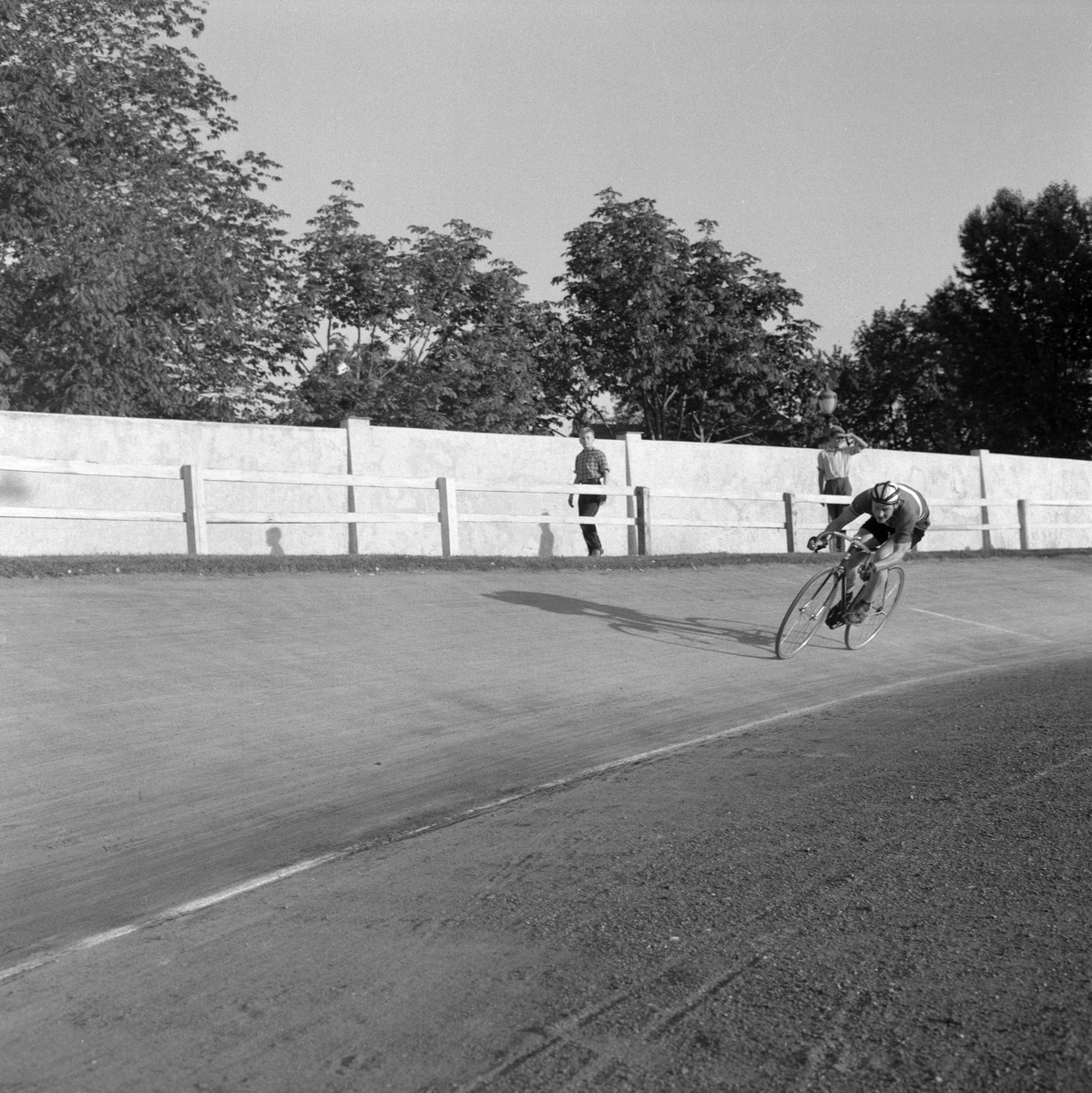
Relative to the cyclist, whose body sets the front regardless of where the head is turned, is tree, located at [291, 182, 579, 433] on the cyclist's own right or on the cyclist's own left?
on the cyclist's own right

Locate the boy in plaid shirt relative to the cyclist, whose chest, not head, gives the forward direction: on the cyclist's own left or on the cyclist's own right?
on the cyclist's own right

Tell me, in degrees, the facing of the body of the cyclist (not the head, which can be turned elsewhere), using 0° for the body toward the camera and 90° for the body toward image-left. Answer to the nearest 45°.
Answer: approximately 45°

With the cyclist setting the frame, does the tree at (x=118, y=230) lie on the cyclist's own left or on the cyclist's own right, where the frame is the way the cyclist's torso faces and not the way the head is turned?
on the cyclist's own right

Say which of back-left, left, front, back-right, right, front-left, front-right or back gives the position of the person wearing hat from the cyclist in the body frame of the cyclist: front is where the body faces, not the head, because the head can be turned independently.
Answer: back-right

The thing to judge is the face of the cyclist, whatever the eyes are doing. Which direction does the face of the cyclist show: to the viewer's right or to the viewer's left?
to the viewer's left
